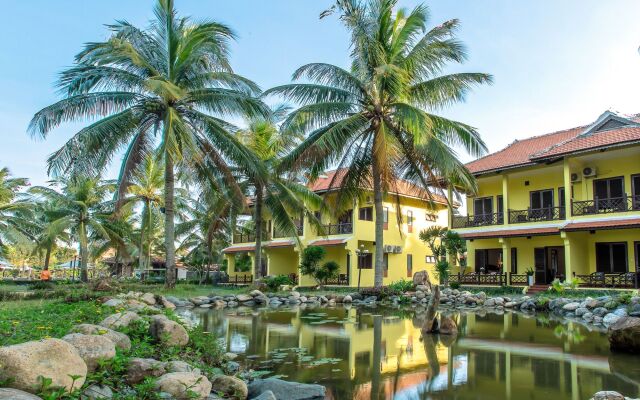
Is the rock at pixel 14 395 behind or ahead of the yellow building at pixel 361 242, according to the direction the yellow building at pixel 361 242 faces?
ahead

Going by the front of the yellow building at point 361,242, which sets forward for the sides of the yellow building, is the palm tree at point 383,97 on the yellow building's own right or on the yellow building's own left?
on the yellow building's own left

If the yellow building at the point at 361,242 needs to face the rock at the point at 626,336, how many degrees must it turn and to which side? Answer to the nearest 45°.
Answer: approximately 45° to its left

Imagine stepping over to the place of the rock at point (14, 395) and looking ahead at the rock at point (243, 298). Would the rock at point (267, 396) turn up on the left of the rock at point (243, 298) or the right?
right

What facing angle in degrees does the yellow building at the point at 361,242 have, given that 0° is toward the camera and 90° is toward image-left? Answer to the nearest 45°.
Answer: approximately 45°

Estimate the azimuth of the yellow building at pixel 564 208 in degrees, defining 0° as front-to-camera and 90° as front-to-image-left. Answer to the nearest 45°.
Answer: approximately 45°

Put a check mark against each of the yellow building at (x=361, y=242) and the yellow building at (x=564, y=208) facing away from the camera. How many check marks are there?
0
